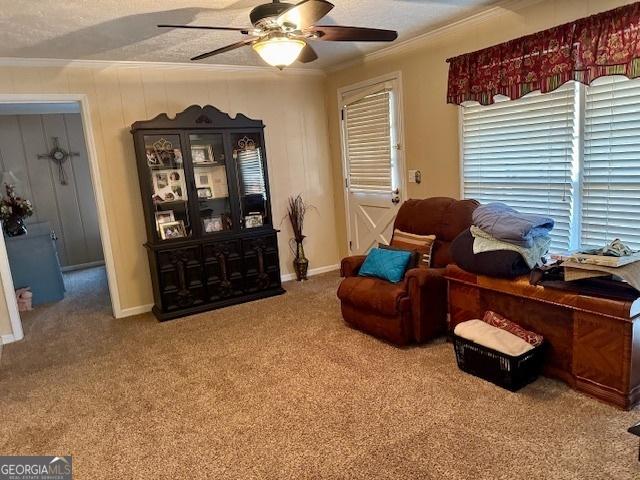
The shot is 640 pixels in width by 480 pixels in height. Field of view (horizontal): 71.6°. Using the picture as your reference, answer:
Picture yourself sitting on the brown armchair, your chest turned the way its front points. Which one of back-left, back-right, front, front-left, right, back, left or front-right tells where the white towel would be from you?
left

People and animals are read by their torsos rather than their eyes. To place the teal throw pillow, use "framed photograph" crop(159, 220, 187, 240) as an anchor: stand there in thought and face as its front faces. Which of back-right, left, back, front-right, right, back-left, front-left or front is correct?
front-left

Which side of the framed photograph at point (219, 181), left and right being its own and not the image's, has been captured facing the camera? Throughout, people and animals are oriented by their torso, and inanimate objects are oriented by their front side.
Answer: front

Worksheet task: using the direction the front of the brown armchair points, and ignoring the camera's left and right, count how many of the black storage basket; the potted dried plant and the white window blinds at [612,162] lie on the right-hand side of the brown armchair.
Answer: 1

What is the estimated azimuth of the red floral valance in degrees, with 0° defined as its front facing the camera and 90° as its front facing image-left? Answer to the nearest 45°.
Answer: approximately 45°

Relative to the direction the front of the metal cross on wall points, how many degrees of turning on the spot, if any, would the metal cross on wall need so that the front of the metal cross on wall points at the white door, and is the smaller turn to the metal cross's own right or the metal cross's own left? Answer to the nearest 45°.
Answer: approximately 45° to the metal cross's own left

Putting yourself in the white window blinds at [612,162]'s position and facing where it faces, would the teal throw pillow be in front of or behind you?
in front

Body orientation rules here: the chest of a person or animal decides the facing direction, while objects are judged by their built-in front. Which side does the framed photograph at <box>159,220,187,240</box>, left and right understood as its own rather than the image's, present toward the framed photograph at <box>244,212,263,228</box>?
left

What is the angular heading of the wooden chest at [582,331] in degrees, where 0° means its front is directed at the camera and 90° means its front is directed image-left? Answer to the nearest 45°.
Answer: approximately 45°

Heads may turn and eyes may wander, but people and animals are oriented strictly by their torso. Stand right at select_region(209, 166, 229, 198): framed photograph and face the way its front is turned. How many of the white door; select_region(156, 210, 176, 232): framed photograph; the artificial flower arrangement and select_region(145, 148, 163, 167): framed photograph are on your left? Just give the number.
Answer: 1

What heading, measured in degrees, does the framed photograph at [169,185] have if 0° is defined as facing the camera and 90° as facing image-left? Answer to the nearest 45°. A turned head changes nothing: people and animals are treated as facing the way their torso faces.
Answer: approximately 0°

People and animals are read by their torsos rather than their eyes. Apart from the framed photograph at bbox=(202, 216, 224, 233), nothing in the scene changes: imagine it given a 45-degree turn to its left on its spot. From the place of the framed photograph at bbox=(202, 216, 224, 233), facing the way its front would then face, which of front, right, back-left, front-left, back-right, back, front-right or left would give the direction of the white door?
front-left

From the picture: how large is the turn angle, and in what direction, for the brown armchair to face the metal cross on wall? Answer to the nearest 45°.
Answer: approximately 90° to its right

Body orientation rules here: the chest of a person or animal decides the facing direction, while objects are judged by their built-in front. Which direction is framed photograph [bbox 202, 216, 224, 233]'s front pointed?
toward the camera
